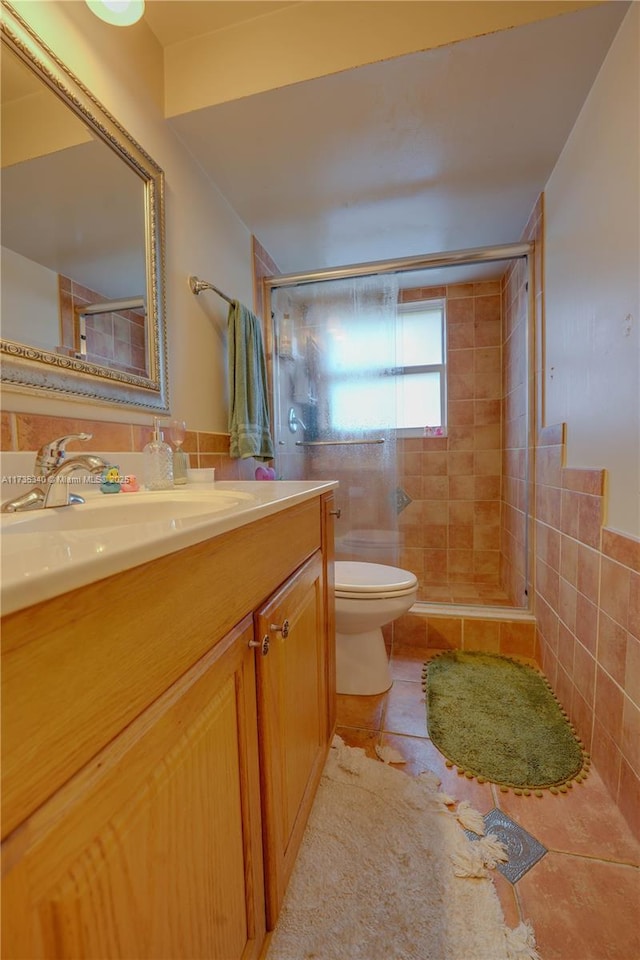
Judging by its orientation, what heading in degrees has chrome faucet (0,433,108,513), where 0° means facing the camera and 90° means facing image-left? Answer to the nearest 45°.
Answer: approximately 315°

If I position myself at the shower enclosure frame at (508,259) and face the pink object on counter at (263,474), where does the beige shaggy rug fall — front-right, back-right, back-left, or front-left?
front-left

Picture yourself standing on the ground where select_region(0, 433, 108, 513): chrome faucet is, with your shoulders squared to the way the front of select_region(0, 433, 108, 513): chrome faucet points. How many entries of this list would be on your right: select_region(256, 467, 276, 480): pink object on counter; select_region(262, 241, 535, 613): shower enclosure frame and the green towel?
0

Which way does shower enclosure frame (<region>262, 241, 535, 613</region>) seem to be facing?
toward the camera

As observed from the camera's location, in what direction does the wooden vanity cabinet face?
facing the viewer and to the right of the viewer

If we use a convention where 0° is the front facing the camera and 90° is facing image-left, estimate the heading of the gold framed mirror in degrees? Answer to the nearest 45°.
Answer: approximately 315°

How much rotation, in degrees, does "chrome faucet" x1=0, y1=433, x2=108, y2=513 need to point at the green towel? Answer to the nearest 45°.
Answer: approximately 90° to its left
